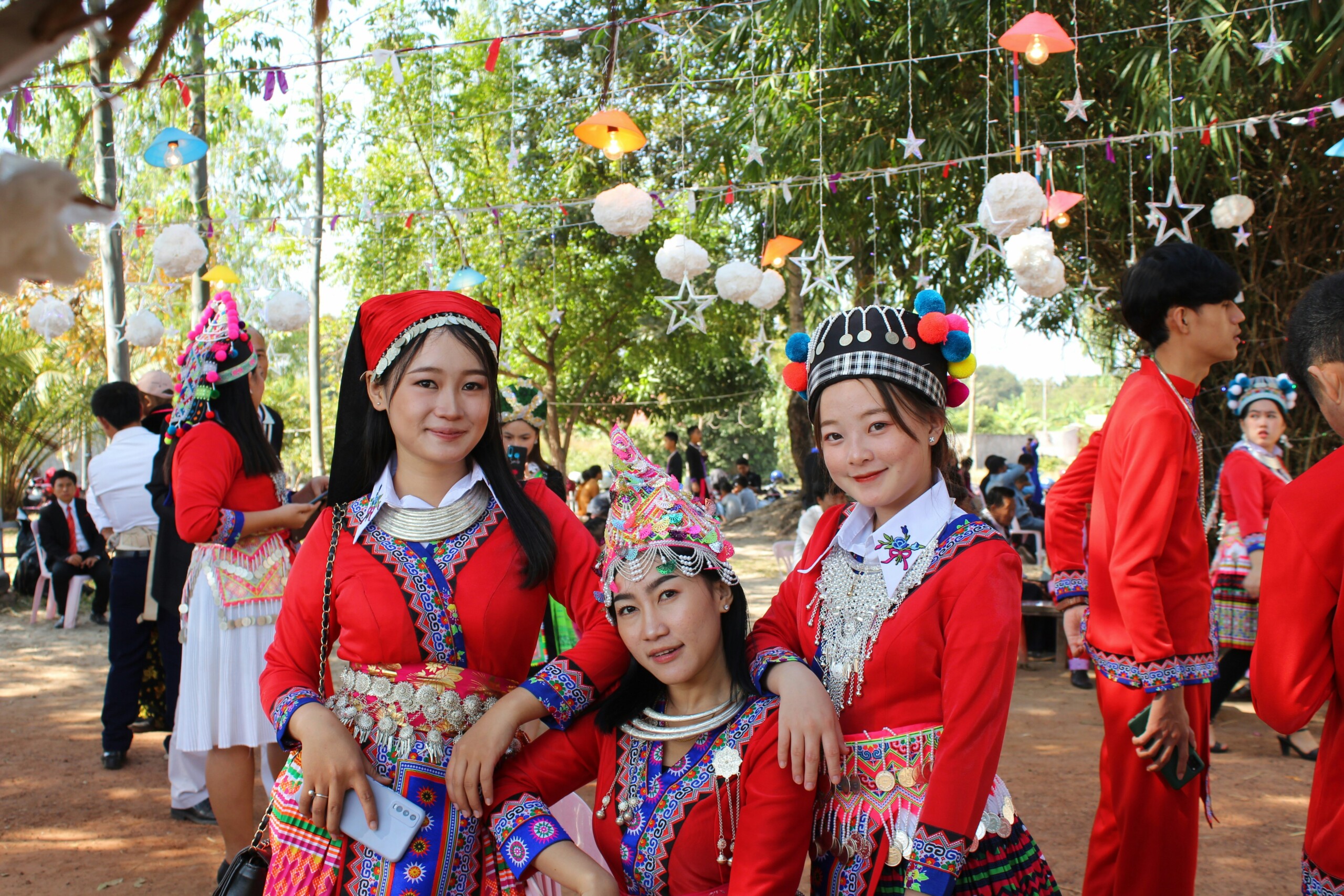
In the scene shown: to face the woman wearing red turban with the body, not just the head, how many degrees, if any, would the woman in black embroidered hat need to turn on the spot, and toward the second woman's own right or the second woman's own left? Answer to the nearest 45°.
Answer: approximately 45° to the second woman's own right

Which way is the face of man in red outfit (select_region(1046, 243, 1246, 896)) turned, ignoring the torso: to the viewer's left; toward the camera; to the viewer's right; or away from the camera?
to the viewer's right

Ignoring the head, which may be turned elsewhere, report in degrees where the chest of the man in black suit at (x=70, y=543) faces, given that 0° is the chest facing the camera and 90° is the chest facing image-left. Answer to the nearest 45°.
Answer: approximately 0°

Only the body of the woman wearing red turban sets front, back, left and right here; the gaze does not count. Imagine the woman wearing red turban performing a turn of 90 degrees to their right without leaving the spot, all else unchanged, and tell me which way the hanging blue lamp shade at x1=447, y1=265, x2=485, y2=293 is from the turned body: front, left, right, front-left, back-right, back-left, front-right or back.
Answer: right

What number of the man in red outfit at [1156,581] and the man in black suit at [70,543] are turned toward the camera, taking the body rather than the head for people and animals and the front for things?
1

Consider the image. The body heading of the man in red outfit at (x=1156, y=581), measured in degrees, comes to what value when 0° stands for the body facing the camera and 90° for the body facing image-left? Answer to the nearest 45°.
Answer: approximately 270°

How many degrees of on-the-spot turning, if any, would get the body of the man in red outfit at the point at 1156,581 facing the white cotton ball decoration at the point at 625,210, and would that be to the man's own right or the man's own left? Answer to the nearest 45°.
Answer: approximately 135° to the man's own left

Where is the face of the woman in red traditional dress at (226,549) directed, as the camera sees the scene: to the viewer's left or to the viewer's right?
to the viewer's right

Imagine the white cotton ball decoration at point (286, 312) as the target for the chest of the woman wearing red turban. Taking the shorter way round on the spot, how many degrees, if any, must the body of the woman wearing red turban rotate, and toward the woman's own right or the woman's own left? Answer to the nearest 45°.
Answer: approximately 180°
